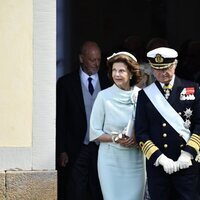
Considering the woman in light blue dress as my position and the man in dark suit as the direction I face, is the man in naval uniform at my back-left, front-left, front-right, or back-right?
back-right

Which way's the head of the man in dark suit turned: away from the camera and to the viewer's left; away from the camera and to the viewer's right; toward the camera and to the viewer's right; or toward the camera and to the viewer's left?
toward the camera and to the viewer's right

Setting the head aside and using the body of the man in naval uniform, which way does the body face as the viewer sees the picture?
toward the camera

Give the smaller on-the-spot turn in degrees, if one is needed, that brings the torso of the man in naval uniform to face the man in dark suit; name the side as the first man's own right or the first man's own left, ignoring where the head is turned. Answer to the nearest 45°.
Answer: approximately 135° to the first man's own right

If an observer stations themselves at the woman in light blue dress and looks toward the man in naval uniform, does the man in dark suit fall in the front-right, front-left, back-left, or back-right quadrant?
back-left
